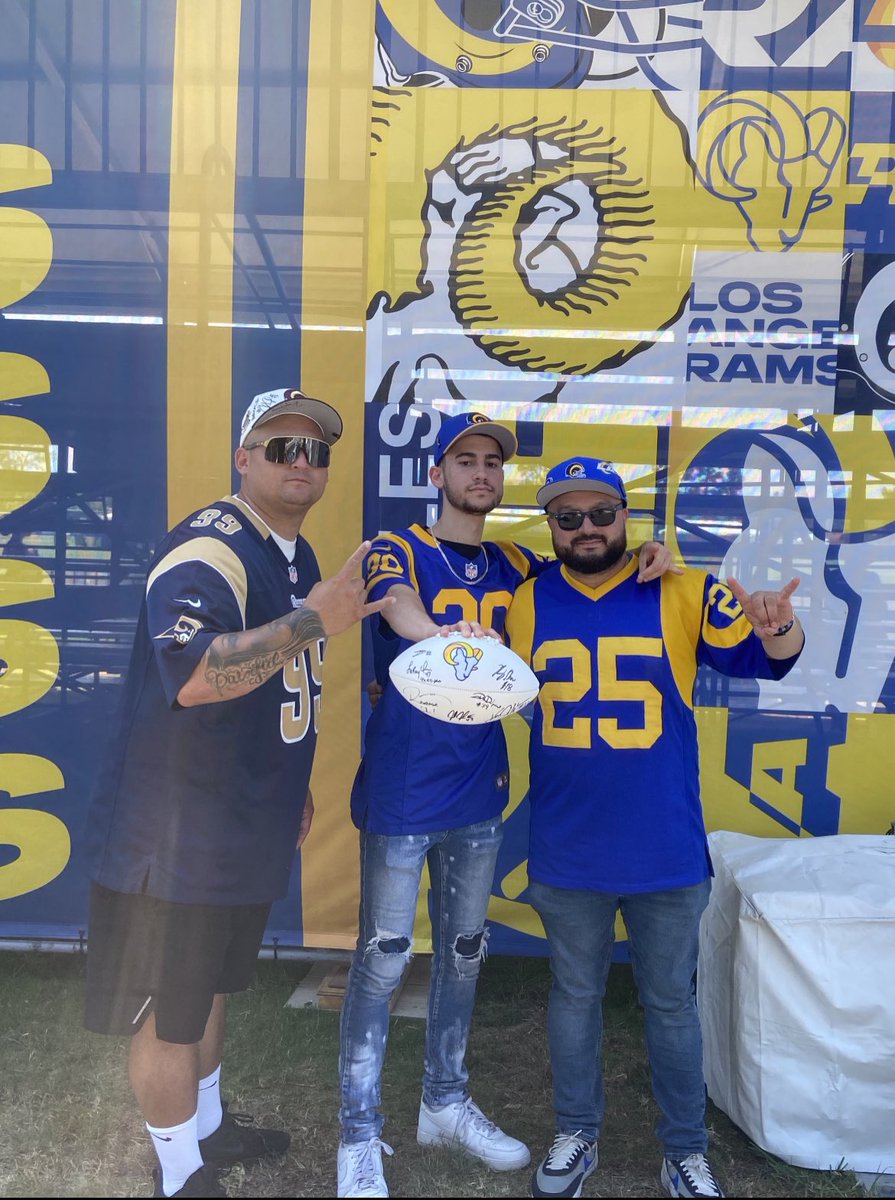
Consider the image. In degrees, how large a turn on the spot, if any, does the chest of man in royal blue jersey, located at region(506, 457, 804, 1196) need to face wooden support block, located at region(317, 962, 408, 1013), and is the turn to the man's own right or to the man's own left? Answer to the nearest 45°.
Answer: approximately 135° to the man's own right

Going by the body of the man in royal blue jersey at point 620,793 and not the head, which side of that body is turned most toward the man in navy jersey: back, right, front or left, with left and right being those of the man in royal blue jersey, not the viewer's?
right

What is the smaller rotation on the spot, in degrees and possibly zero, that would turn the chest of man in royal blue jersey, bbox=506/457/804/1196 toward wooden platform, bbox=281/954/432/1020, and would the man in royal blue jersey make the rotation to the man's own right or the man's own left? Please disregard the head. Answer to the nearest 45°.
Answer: approximately 135° to the man's own right

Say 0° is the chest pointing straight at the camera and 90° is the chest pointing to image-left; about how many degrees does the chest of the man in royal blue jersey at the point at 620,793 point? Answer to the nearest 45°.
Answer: approximately 0°

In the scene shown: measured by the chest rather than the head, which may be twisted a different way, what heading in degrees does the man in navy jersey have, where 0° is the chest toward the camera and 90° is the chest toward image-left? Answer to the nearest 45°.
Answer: approximately 315°

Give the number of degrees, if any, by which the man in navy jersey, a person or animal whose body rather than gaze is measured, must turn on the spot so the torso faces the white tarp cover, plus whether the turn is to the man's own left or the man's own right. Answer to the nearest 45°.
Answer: approximately 45° to the man's own left
